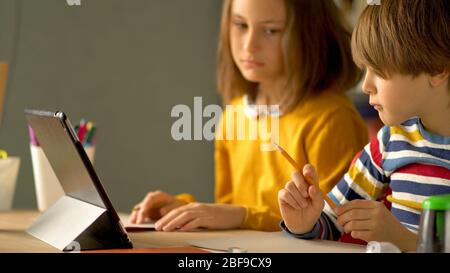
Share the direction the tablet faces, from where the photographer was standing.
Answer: facing away from the viewer and to the right of the viewer

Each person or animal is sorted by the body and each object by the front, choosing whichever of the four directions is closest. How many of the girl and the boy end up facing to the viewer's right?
0

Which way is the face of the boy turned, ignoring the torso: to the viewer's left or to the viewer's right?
to the viewer's left

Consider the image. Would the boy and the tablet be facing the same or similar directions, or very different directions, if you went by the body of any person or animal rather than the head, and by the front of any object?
very different directions

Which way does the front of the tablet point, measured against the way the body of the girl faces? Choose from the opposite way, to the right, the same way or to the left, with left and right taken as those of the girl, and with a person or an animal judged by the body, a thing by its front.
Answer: the opposite way

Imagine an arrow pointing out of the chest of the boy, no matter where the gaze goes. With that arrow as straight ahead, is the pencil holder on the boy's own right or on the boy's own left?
on the boy's own right
